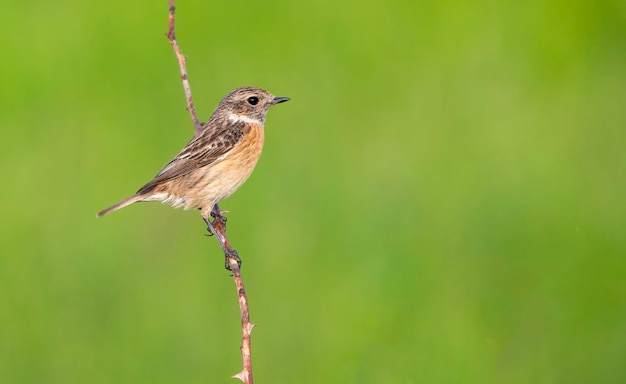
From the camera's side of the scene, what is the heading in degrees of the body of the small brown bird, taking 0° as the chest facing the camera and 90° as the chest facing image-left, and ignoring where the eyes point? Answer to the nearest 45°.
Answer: approximately 270°
